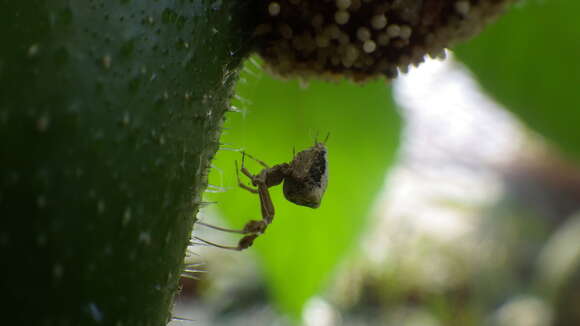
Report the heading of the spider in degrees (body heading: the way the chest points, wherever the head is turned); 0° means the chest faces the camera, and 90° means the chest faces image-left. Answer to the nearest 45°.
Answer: approximately 90°
